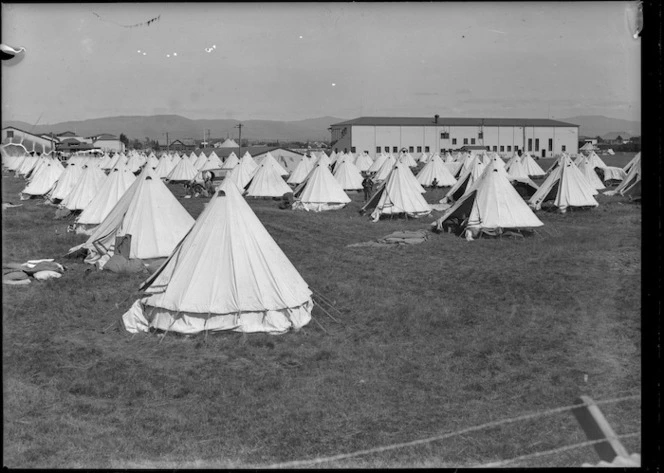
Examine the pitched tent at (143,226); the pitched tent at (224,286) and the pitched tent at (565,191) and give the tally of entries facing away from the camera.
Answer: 0

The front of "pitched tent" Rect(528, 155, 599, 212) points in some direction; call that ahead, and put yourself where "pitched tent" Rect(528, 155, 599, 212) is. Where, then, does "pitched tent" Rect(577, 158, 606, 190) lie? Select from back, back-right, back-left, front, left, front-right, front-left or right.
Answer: back-right

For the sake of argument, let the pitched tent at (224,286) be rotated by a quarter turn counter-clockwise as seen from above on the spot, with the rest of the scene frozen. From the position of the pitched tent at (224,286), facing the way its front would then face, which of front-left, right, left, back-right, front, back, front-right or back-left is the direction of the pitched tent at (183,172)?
back

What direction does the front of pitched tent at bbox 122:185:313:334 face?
to the viewer's left

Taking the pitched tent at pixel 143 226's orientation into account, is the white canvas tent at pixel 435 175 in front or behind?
behind

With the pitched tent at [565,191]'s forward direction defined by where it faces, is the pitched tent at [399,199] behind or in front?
in front

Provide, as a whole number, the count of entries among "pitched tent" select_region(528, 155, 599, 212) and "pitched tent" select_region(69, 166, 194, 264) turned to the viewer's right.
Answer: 0

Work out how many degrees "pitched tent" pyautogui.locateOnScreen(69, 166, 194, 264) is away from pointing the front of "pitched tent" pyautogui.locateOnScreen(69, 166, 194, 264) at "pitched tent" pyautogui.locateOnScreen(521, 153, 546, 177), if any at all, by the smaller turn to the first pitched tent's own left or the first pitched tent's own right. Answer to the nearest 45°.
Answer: approximately 180°

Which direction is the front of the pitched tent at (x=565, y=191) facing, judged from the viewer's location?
facing the viewer and to the left of the viewer

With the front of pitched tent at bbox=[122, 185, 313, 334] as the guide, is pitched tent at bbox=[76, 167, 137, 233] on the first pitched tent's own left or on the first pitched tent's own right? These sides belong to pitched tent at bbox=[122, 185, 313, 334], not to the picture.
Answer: on the first pitched tent's own right

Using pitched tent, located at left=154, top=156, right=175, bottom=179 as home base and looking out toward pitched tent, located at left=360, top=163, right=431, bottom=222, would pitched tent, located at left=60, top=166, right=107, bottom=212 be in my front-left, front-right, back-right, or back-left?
front-right

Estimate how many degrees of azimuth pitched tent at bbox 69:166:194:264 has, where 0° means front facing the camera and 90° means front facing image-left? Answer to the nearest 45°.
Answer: approximately 45°

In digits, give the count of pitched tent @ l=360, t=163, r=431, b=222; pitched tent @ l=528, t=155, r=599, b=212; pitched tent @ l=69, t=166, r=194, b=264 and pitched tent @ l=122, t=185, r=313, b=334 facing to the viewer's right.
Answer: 0

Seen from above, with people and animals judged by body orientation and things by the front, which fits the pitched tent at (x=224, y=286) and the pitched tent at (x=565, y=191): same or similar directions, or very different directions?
same or similar directions

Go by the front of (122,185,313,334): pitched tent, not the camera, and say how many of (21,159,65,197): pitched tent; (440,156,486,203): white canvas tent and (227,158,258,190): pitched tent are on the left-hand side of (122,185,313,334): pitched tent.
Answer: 0
